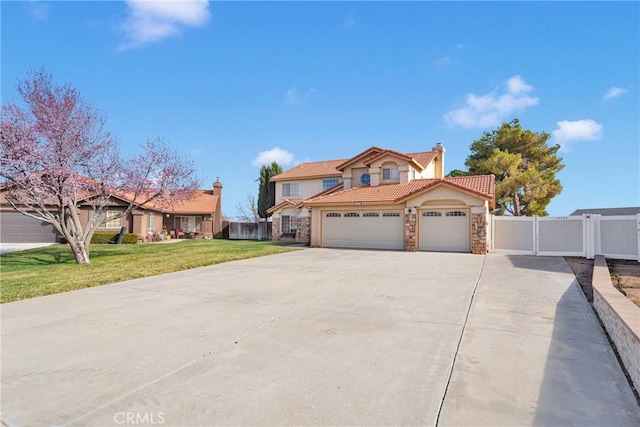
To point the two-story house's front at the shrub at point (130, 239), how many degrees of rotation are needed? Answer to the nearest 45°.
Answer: approximately 90° to its right

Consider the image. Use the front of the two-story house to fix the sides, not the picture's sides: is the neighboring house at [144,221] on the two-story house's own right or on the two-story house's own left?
on the two-story house's own right

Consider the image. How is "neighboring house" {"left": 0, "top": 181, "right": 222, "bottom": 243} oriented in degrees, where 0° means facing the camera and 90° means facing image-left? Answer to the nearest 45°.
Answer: approximately 0°

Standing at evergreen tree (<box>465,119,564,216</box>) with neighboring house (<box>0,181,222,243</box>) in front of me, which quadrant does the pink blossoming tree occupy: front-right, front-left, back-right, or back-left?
front-left

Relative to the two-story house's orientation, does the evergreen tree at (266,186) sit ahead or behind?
behind

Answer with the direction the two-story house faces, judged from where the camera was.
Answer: facing the viewer

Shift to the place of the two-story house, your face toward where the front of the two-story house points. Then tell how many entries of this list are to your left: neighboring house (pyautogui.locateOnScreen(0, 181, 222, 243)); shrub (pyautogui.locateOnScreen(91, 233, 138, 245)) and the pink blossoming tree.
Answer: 0

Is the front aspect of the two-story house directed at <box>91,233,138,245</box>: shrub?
no

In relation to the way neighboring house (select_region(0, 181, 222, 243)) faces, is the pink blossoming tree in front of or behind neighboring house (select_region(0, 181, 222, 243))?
in front

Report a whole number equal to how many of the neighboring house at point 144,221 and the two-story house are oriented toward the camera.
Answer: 2

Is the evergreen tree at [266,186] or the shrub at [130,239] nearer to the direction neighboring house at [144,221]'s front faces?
the shrub

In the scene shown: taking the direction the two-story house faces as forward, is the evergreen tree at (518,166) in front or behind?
behind
